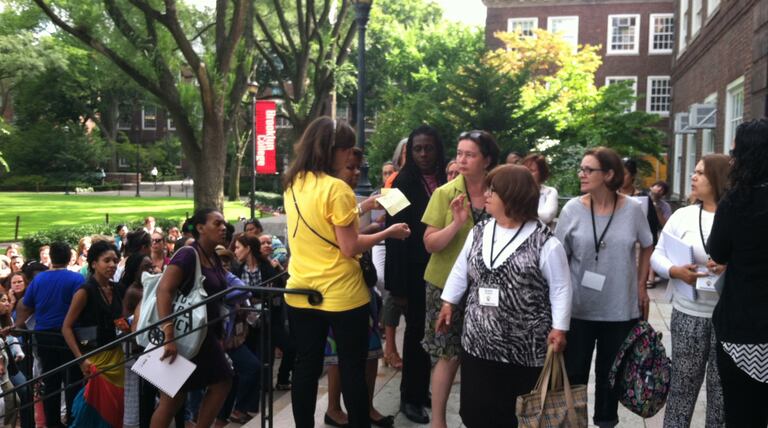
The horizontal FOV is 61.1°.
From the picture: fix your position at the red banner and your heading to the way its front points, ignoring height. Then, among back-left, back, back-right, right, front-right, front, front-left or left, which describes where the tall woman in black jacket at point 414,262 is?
front

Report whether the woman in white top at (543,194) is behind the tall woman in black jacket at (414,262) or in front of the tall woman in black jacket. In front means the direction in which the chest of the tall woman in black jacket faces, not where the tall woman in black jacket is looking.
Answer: behind

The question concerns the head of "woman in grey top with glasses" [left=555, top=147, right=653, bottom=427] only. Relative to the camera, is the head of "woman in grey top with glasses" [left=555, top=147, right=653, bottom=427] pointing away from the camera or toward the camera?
toward the camera

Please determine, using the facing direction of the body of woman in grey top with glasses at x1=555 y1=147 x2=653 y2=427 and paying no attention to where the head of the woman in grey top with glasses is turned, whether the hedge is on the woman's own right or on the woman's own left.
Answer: on the woman's own right

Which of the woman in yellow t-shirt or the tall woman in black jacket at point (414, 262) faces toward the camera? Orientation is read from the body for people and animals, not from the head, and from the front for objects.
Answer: the tall woman in black jacket

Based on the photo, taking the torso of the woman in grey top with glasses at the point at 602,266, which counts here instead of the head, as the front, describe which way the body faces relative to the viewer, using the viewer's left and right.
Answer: facing the viewer and to the left of the viewer

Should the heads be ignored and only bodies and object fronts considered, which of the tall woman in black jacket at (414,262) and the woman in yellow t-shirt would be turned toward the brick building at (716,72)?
the woman in yellow t-shirt

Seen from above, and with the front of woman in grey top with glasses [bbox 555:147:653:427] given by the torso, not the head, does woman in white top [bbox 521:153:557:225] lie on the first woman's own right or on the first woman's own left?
on the first woman's own right

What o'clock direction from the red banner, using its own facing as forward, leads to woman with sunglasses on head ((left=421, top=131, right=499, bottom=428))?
The woman with sunglasses on head is roughly at 12 o'clock from the red banner.

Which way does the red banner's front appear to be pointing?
toward the camera

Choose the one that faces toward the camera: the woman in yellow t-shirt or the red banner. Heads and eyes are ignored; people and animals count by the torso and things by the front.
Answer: the red banner

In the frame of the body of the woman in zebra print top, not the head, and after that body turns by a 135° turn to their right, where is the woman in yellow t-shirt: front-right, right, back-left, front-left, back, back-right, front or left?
left

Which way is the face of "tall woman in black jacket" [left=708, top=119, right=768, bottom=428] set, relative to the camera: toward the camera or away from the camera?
away from the camera

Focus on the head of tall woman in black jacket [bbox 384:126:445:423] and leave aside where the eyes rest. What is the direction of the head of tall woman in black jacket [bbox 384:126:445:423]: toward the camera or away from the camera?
toward the camera

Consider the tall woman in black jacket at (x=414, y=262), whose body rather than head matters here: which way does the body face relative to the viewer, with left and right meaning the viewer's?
facing the viewer

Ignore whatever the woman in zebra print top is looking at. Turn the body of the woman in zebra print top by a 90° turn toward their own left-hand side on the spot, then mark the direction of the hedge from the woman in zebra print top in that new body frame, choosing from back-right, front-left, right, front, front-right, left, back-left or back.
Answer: back

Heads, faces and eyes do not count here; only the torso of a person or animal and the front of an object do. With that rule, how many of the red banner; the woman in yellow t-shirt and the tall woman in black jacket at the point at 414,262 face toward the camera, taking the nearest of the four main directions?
2
